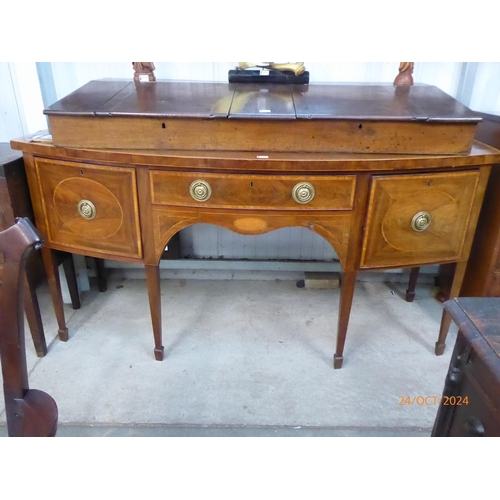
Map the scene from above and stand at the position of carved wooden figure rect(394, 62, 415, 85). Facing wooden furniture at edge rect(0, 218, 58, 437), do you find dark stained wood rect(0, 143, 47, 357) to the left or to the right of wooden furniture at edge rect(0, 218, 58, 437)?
right

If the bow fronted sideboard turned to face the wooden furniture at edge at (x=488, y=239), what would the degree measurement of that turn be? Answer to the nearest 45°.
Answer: approximately 90° to its left

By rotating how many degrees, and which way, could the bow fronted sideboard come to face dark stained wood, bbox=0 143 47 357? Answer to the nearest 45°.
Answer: approximately 90° to its right

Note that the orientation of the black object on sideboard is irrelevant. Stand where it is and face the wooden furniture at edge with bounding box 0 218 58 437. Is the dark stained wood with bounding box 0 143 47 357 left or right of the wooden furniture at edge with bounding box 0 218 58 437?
right

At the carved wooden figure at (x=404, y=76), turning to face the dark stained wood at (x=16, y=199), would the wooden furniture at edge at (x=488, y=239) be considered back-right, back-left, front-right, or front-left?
back-left

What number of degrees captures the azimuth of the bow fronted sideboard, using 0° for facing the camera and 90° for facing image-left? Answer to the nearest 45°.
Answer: approximately 0°

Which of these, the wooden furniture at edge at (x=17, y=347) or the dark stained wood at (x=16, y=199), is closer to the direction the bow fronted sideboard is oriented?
the wooden furniture at edge
